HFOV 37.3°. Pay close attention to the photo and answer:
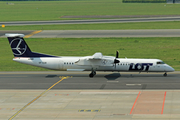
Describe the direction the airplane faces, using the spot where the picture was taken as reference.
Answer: facing to the right of the viewer
